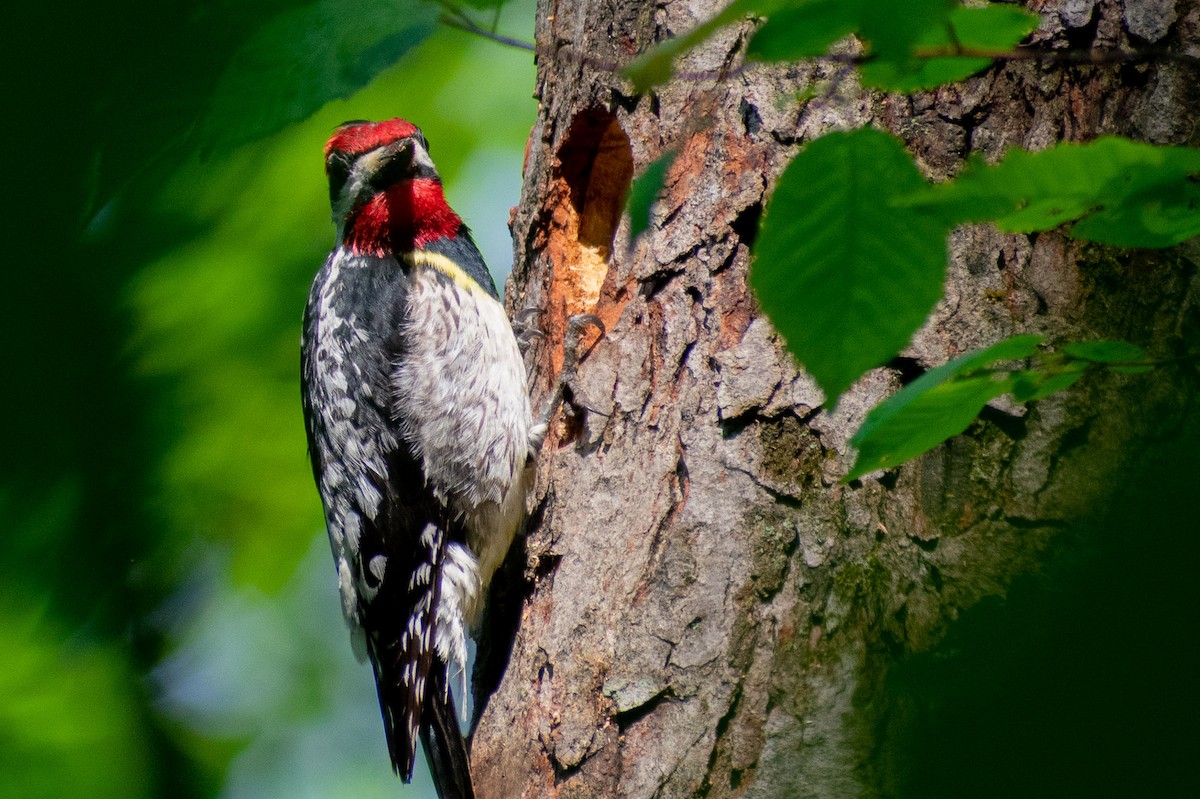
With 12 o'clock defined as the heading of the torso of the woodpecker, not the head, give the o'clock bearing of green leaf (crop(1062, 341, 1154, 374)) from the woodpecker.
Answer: The green leaf is roughly at 1 o'clock from the woodpecker.

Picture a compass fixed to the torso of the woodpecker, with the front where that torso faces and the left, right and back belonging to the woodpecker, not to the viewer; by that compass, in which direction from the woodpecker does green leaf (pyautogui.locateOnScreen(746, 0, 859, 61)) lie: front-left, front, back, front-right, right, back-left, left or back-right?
front-right

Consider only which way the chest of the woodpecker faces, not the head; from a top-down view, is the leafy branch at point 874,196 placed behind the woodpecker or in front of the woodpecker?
in front

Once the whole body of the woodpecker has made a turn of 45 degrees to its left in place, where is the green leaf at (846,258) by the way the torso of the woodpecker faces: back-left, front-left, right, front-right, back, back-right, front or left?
right

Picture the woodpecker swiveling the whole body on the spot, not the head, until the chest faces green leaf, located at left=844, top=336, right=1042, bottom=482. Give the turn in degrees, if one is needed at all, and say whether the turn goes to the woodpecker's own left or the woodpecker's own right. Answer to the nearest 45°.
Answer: approximately 45° to the woodpecker's own right

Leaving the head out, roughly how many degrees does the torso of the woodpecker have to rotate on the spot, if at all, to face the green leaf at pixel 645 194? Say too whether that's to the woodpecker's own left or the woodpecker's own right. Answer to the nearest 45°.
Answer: approximately 45° to the woodpecker's own right
